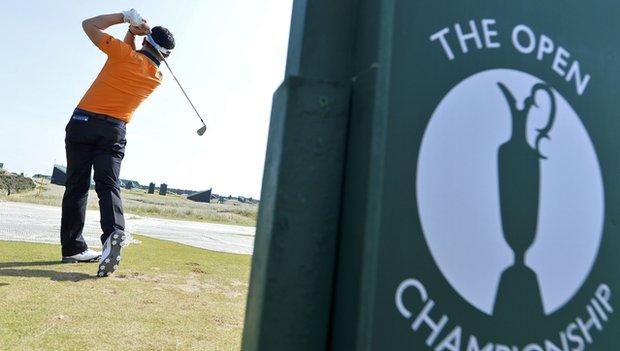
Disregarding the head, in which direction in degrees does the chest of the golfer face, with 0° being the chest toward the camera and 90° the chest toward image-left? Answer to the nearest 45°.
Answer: approximately 180°

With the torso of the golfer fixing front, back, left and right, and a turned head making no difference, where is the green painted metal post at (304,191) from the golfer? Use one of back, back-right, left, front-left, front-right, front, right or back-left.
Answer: back

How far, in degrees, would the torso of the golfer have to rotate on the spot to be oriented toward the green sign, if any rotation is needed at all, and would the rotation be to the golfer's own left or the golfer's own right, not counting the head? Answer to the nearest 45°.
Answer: approximately 180°
